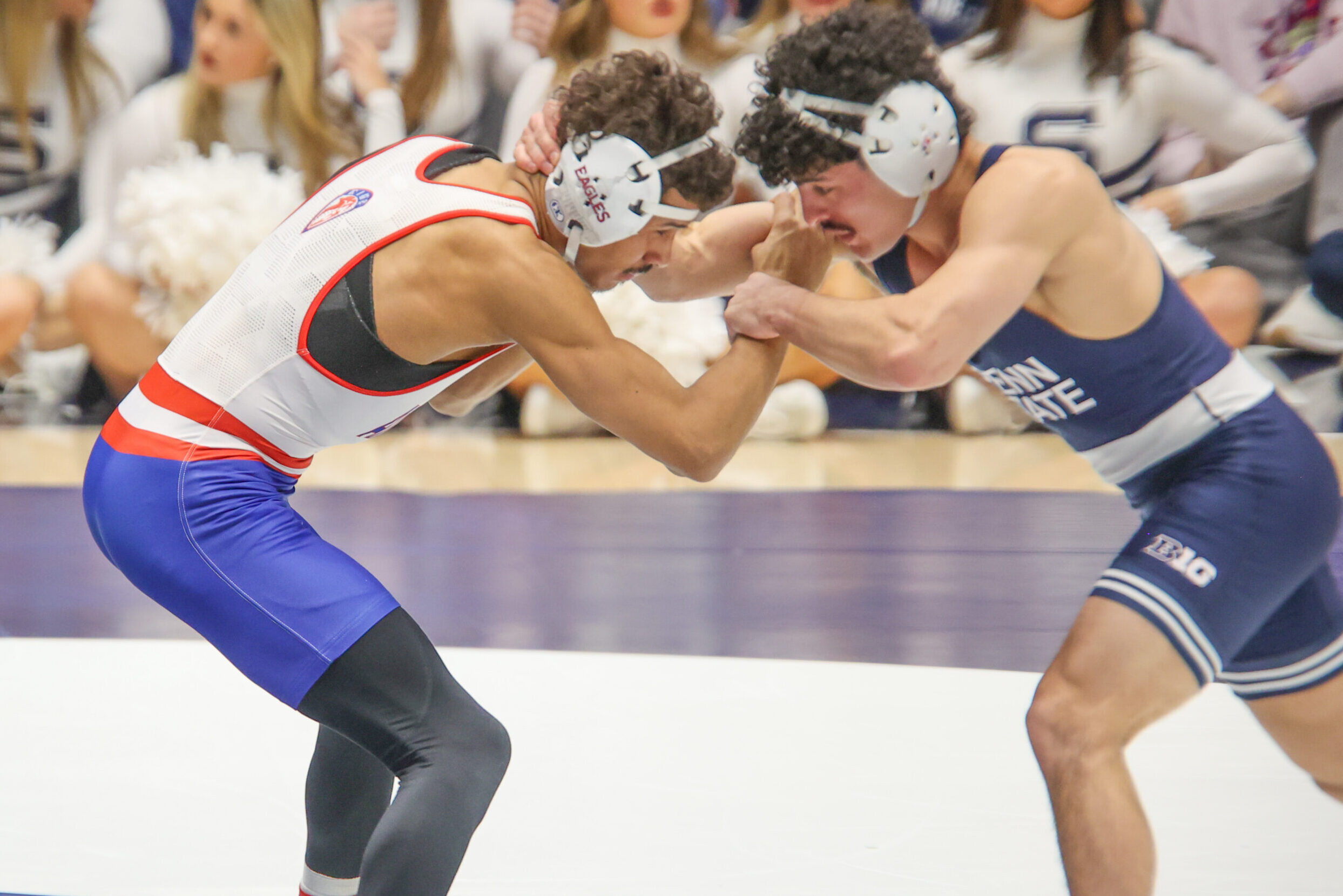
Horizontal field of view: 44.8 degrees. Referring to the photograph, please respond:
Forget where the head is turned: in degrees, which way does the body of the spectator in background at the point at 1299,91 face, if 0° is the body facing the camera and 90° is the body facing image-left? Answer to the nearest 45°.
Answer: approximately 45°

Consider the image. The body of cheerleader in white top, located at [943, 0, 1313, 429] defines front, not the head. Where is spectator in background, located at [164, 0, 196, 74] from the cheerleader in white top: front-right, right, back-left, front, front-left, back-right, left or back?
right

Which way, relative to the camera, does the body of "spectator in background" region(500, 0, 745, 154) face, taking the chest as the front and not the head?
toward the camera

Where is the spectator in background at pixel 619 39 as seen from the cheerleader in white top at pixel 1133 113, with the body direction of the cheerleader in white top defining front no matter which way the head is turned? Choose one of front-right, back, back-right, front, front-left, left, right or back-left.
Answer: right

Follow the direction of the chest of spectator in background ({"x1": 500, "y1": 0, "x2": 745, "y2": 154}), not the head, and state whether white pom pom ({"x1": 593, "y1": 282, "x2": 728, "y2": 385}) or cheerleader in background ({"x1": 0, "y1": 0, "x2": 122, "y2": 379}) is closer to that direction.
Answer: the white pom pom

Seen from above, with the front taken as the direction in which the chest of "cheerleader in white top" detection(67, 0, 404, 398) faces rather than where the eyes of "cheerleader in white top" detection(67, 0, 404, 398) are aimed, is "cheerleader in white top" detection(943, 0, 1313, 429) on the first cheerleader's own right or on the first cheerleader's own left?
on the first cheerleader's own left

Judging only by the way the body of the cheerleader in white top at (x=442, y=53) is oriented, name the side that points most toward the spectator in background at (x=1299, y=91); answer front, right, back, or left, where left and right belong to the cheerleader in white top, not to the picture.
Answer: left

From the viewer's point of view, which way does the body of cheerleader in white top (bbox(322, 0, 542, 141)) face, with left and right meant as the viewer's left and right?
facing the viewer

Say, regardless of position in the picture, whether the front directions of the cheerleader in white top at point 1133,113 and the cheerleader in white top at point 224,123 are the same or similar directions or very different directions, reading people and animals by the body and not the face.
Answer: same or similar directions

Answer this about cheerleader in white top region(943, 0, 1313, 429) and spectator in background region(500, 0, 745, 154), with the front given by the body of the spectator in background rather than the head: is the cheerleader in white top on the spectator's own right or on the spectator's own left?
on the spectator's own left

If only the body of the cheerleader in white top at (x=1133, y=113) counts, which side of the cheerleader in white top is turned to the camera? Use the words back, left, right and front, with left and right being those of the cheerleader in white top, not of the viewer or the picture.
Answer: front

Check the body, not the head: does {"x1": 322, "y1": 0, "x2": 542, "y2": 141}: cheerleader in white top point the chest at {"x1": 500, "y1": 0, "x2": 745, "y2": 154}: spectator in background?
no

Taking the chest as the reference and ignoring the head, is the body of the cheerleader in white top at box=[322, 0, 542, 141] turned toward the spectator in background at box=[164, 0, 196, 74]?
no

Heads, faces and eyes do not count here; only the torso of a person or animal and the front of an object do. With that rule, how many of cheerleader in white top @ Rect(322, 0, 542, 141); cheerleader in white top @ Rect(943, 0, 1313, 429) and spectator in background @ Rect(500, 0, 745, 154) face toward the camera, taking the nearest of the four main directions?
3

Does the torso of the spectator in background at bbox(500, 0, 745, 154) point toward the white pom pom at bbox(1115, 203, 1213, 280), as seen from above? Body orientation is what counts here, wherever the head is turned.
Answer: no

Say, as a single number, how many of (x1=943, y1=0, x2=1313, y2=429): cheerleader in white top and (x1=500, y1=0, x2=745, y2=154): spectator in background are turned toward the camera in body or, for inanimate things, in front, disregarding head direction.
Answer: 2

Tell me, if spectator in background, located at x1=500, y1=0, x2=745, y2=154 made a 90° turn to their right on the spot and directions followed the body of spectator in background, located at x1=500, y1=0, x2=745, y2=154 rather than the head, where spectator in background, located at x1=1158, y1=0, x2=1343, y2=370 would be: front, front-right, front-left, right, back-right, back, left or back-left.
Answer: back

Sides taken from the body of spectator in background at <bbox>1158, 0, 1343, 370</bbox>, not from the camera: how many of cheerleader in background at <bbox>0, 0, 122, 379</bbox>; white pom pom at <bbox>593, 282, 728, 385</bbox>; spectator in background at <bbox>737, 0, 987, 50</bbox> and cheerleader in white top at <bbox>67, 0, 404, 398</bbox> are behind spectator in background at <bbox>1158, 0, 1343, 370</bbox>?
0

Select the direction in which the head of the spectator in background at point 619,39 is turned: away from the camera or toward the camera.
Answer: toward the camera
